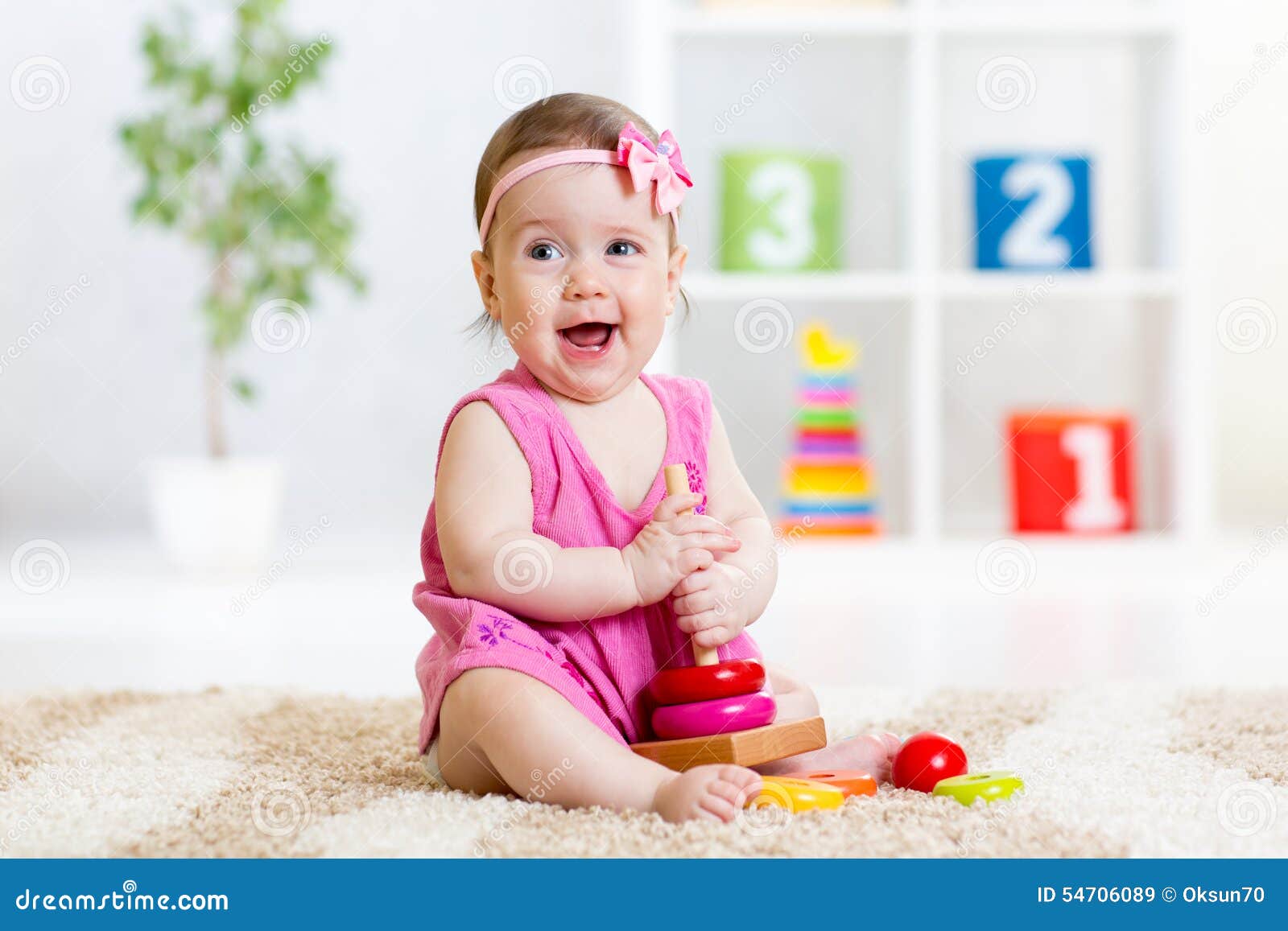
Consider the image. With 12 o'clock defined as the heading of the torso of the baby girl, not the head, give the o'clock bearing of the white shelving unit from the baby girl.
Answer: The white shelving unit is roughly at 8 o'clock from the baby girl.

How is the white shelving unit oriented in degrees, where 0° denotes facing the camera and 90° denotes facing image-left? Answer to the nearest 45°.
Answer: approximately 0°

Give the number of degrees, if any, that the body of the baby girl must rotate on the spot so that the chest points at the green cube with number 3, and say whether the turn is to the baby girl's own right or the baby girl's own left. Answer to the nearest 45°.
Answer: approximately 135° to the baby girl's own left

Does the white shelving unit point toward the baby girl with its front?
yes

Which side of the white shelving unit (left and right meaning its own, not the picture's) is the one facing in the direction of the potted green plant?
right

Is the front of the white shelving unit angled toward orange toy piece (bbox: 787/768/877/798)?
yes

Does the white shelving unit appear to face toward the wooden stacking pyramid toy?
yes

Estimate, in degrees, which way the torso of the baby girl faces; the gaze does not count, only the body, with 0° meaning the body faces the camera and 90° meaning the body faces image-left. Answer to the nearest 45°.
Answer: approximately 315°
